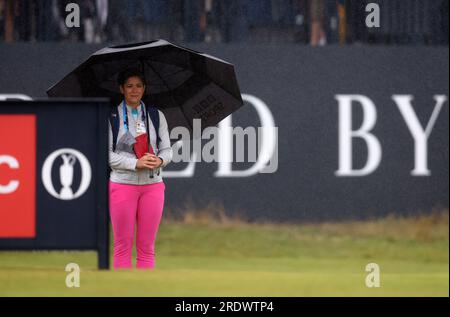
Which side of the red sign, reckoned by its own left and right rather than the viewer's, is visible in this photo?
front

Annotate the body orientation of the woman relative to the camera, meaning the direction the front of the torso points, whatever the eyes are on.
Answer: toward the camera

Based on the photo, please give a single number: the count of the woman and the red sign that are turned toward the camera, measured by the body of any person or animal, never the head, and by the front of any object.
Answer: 2

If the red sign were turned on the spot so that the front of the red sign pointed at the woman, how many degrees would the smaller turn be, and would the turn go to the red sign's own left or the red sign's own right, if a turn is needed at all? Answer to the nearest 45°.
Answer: approximately 45° to the red sign's own left

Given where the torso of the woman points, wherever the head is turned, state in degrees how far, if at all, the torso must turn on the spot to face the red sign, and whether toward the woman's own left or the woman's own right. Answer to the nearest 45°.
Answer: approximately 90° to the woman's own right
